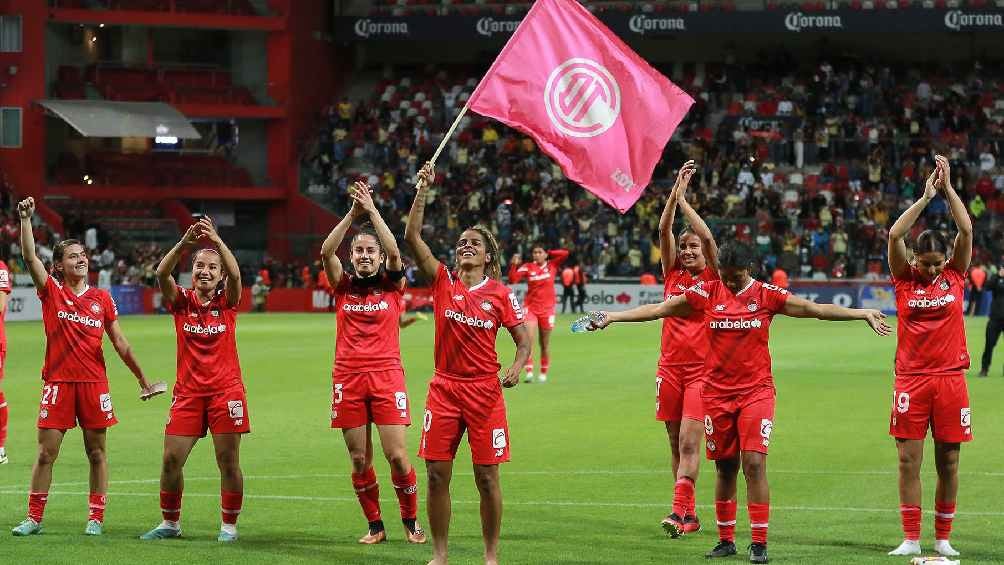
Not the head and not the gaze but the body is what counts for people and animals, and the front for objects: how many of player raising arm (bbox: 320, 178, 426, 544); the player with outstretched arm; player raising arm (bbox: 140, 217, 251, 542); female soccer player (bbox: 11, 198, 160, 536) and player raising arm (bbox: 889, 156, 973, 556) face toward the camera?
5

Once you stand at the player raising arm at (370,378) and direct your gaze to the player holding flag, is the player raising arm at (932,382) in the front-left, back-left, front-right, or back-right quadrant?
front-left

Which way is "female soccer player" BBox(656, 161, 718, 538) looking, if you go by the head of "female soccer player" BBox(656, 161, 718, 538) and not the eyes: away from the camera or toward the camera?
toward the camera

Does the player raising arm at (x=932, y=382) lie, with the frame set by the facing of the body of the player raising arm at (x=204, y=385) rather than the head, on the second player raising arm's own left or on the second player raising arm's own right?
on the second player raising arm's own left

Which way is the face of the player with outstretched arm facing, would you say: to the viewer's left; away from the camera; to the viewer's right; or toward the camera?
toward the camera

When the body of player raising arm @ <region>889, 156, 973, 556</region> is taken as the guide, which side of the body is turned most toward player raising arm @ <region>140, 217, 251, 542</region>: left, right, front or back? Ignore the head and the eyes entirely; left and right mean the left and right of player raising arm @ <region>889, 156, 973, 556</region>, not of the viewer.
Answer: right

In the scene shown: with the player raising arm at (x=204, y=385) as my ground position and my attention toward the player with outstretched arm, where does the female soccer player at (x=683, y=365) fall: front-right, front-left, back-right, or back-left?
front-left

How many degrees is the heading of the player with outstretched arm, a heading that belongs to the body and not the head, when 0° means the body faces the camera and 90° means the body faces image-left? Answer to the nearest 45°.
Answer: approximately 0°

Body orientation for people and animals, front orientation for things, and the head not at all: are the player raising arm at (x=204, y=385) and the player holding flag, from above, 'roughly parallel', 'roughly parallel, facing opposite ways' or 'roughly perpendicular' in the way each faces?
roughly parallel

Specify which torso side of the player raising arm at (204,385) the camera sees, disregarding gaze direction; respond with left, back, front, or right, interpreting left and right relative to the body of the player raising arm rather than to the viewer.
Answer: front

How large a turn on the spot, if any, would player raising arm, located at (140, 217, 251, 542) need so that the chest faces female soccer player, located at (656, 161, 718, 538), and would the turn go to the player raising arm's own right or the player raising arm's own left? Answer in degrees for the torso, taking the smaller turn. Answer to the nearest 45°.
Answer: approximately 90° to the player raising arm's own left

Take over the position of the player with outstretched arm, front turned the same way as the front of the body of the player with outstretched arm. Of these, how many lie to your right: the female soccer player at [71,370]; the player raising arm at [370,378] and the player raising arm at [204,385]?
3

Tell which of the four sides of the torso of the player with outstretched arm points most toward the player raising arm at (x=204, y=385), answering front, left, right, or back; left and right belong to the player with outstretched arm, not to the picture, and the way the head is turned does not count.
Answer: right

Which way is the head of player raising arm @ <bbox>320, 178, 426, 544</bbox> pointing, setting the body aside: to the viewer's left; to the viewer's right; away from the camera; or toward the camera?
toward the camera

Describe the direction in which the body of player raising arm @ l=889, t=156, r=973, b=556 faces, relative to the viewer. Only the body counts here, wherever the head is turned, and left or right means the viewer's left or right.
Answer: facing the viewer
